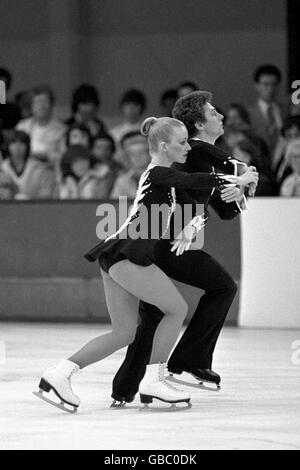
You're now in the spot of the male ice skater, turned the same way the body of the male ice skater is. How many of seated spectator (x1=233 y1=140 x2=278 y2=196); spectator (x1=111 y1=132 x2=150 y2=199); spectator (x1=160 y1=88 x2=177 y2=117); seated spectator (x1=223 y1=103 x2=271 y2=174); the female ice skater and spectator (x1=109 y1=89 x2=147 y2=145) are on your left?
5

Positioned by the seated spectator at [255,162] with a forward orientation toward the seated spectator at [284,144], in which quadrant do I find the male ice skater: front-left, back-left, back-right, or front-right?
back-right

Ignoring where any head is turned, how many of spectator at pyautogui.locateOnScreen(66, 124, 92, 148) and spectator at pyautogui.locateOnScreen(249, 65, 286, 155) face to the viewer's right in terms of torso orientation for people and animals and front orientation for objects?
0

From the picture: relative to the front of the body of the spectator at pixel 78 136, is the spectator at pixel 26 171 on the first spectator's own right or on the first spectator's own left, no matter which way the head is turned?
on the first spectator's own right

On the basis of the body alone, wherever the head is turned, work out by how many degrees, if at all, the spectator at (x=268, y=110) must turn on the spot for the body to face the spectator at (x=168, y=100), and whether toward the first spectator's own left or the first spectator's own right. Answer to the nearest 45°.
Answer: approximately 135° to the first spectator's own right

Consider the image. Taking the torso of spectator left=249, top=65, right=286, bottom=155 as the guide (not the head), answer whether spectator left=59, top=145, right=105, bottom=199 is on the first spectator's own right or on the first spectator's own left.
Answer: on the first spectator's own right

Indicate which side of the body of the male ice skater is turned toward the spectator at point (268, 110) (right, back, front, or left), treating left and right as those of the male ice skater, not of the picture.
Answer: left

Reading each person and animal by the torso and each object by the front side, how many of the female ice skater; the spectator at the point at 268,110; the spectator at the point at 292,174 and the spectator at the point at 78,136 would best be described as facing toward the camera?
3

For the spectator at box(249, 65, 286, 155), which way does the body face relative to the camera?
toward the camera

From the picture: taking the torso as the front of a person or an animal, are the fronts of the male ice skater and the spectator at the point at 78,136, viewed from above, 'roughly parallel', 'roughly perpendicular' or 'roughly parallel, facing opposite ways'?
roughly perpendicular
